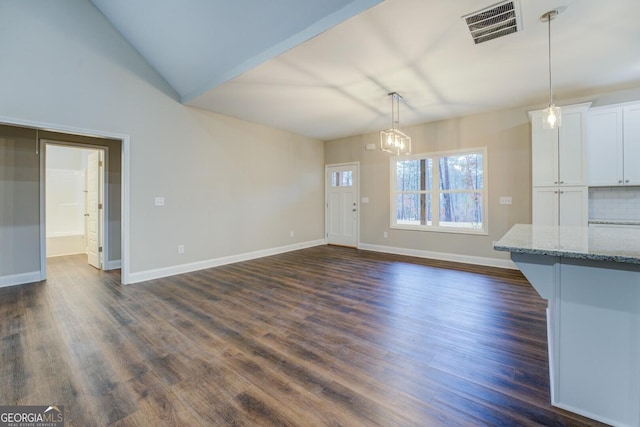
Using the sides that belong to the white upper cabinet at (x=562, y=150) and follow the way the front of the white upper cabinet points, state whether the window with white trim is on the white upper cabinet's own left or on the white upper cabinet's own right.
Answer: on the white upper cabinet's own right

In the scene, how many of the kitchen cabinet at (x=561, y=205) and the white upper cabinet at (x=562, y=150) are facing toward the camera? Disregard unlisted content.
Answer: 2

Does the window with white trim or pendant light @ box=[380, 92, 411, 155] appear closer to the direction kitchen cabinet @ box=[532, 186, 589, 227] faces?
the pendant light

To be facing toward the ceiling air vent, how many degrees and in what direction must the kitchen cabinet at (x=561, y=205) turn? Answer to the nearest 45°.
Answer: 0° — it already faces it

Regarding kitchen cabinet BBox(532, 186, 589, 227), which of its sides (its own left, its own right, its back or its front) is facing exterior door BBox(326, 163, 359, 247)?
right

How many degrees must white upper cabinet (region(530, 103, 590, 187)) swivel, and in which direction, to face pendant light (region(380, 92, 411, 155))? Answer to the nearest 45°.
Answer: approximately 45° to its right

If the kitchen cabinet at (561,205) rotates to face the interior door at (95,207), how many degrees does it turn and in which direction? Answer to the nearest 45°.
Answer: approximately 45° to its right

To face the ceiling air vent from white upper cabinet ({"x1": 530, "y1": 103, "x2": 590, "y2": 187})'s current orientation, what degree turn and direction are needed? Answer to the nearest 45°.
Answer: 0° — it already faces it

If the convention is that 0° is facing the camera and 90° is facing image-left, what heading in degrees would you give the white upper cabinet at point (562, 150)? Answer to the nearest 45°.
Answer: approximately 0°
